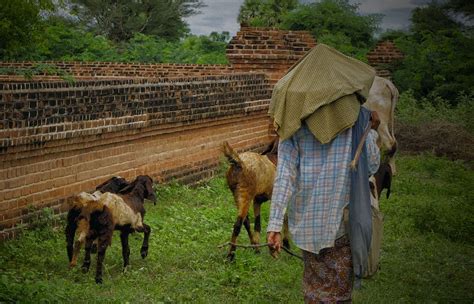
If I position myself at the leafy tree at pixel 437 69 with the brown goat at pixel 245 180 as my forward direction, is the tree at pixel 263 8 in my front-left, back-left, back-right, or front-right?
back-right

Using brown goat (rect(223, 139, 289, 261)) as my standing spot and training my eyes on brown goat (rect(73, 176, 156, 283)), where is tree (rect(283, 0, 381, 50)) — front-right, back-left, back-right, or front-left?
back-right

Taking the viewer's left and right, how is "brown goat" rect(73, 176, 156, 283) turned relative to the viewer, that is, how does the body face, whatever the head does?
facing away from the viewer and to the right of the viewer

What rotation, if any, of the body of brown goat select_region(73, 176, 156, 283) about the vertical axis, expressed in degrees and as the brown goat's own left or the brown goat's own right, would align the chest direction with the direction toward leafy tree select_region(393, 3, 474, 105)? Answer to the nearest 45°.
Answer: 0° — it already faces it

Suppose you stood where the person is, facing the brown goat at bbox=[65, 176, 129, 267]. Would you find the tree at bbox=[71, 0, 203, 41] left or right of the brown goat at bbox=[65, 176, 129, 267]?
right

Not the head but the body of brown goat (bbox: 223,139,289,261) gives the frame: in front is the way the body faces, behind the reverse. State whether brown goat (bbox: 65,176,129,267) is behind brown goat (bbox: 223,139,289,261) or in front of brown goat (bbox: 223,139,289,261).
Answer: behind

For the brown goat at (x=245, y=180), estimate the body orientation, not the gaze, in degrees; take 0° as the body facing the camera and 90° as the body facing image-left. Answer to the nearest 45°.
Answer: approximately 225°

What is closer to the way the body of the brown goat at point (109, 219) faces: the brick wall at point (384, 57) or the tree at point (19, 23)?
the brick wall
